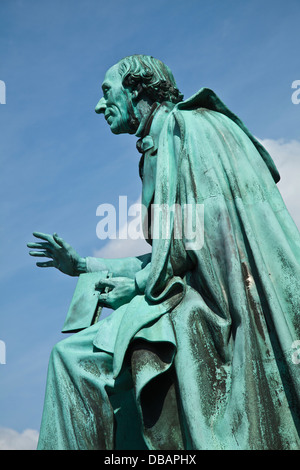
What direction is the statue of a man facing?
to the viewer's left
